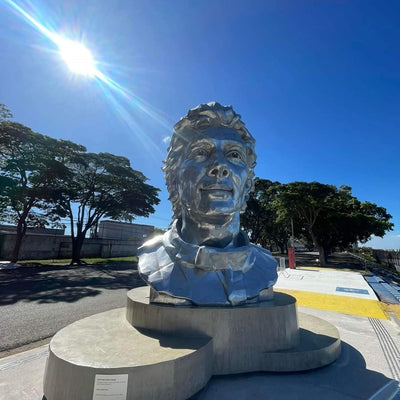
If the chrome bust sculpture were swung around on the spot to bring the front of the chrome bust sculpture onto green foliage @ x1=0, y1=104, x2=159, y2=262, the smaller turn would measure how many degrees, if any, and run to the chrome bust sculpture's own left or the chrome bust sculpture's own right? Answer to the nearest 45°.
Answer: approximately 135° to the chrome bust sculpture's own right

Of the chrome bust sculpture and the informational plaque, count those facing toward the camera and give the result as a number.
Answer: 2

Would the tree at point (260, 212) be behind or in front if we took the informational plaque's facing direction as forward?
behind

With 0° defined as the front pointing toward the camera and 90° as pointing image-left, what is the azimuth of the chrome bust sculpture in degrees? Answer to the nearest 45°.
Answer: approximately 0°

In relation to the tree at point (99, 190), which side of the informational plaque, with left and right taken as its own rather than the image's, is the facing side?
back

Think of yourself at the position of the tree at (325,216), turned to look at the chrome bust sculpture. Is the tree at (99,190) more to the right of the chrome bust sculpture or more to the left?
right

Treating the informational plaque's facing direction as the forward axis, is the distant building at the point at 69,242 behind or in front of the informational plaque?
behind

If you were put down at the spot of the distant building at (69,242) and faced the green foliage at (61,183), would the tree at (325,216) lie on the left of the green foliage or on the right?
left

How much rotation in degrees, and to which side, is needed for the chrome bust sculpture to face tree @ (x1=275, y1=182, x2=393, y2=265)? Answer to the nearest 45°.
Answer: approximately 135° to its left

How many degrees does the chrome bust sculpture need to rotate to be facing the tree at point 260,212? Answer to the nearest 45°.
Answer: approximately 180°

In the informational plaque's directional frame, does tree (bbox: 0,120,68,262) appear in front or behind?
behind
